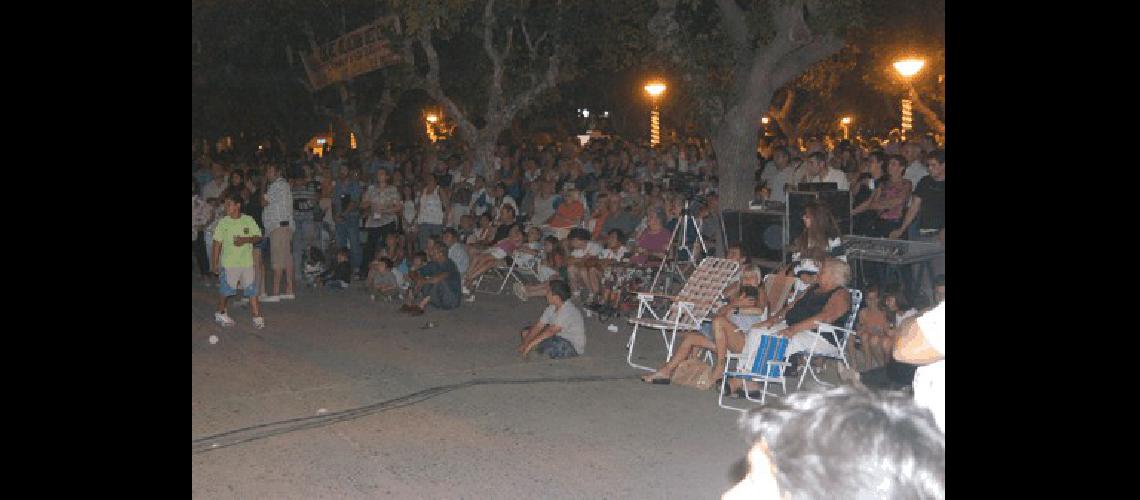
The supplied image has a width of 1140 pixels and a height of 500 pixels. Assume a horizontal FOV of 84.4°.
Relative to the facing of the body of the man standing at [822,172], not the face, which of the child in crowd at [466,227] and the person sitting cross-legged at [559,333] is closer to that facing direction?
the person sitting cross-legged

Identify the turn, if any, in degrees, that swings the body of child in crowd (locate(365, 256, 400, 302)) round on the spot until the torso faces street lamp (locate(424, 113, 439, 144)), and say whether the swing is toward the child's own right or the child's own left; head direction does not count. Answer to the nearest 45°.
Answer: approximately 135° to the child's own right

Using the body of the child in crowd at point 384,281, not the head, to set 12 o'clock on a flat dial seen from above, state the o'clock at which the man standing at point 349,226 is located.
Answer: The man standing is roughly at 4 o'clock from the child in crowd.

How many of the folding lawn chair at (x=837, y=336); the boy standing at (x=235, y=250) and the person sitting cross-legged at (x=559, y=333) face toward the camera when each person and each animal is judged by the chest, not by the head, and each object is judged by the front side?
1

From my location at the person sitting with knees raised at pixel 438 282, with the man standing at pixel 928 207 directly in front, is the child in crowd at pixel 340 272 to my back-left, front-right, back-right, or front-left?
back-left

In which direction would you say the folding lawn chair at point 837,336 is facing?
to the viewer's left

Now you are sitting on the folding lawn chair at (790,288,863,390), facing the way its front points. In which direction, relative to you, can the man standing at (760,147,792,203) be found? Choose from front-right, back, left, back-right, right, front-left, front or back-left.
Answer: right

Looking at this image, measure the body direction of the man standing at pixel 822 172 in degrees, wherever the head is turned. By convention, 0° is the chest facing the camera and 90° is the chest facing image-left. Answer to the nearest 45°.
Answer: approximately 45°

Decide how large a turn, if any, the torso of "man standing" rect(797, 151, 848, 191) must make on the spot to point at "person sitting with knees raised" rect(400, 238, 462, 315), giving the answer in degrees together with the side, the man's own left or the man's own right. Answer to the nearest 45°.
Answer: approximately 45° to the man's own right

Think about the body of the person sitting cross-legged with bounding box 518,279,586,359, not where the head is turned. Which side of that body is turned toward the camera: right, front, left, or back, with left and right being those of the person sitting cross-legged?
left
